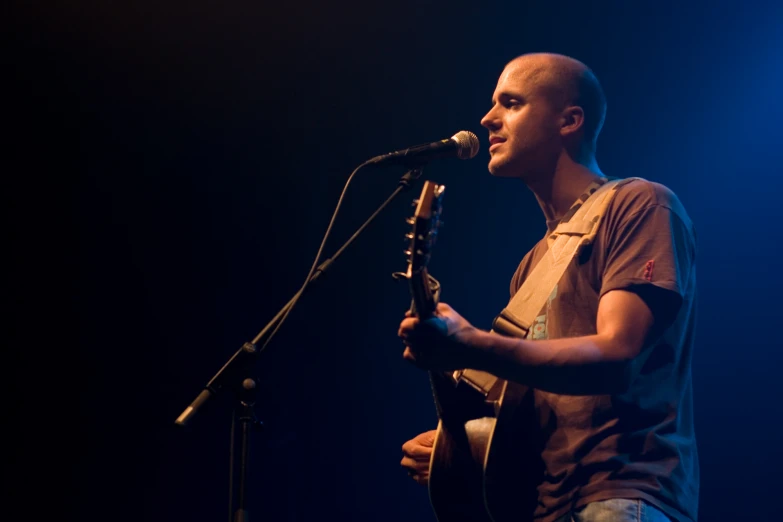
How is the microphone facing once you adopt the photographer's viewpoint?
facing to the right of the viewer

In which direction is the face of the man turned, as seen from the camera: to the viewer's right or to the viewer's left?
to the viewer's left

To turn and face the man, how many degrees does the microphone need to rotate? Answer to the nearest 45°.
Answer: approximately 45° to its right
